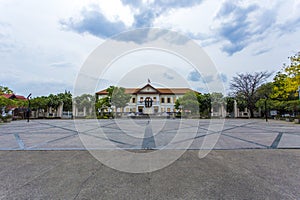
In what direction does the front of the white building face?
toward the camera

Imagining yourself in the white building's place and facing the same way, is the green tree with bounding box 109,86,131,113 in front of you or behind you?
in front

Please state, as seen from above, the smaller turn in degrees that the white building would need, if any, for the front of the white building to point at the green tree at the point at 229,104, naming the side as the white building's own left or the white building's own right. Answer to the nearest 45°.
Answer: approximately 45° to the white building's own left

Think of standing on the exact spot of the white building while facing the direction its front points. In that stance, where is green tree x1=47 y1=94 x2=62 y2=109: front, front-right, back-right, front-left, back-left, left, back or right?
front-right

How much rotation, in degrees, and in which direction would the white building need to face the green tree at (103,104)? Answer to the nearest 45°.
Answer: approximately 45° to its right

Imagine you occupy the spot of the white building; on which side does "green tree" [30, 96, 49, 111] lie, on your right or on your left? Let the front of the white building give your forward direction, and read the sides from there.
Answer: on your right

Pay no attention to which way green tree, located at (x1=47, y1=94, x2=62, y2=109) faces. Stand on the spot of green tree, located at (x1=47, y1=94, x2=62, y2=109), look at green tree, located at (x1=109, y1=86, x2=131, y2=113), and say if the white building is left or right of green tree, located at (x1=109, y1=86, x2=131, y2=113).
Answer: left
